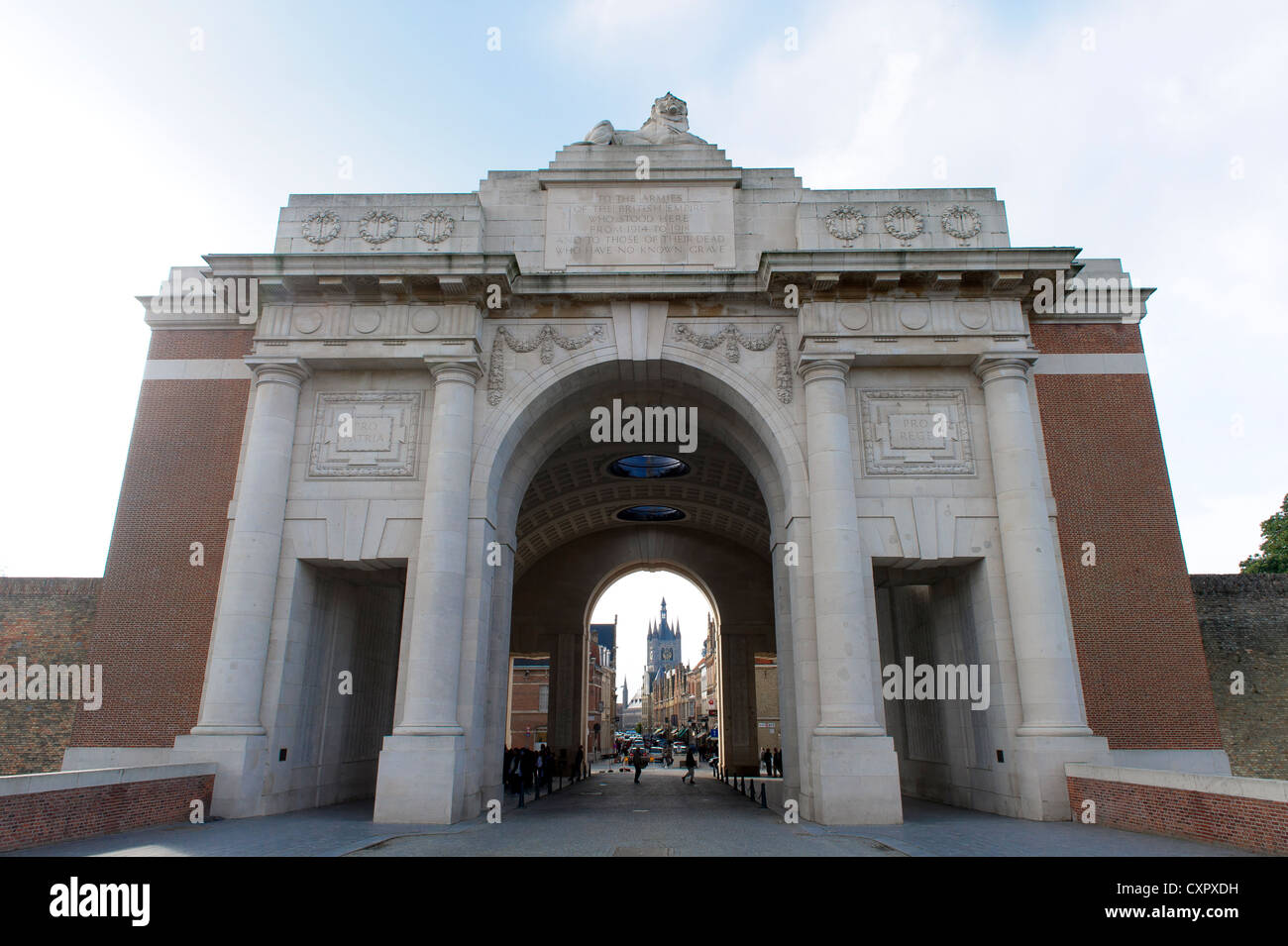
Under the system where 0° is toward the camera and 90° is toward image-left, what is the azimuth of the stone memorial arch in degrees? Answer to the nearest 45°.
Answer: approximately 0°

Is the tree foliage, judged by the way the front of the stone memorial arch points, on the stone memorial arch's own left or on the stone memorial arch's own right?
on the stone memorial arch's own left
